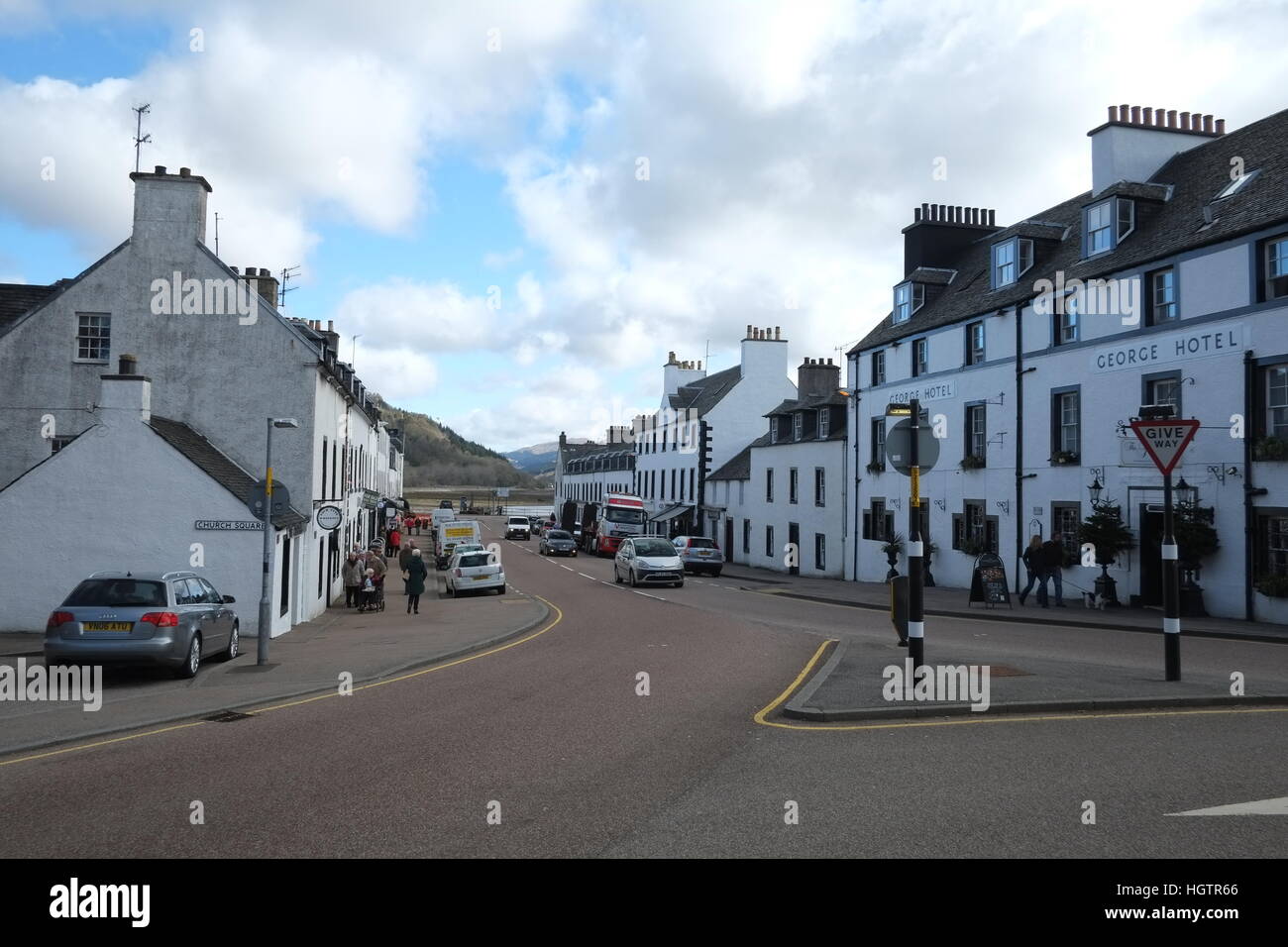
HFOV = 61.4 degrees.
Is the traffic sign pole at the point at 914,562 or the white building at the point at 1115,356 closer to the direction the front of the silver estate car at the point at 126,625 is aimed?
the white building

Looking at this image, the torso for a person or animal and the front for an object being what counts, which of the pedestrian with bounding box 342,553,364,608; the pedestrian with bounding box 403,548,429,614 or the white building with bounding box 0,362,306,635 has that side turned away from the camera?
the pedestrian with bounding box 403,548,429,614

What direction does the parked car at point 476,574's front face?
away from the camera

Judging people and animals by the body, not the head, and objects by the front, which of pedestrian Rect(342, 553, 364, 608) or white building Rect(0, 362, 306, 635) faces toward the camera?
the pedestrian

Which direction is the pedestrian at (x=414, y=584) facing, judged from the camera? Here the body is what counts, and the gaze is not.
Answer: away from the camera

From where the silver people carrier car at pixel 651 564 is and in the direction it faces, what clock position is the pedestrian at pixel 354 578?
The pedestrian is roughly at 3 o'clock from the silver people carrier car.

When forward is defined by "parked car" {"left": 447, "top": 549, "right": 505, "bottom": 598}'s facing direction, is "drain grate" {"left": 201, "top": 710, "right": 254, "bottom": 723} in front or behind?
behind

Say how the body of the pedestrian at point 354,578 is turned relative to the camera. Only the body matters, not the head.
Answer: toward the camera

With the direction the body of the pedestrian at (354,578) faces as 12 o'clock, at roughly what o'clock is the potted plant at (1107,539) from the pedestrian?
The potted plant is roughly at 10 o'clock from the pedestrian.

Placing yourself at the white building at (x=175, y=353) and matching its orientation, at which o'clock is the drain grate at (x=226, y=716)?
The drain grate is roughly at 3 o'clock from the white building.

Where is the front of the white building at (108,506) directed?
to the viewer's right

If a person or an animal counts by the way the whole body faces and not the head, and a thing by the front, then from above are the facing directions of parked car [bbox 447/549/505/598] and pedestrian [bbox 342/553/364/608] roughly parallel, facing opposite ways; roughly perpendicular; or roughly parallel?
roughly parallel, facing opposite ways

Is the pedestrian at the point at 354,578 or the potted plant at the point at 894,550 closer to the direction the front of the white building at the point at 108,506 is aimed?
the potted plant

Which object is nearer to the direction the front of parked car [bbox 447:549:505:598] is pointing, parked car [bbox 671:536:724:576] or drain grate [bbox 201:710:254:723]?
the parked car

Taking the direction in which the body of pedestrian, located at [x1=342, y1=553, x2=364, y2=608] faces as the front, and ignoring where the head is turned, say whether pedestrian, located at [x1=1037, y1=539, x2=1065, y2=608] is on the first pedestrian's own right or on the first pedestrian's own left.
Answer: on the first pedestrian's own left
